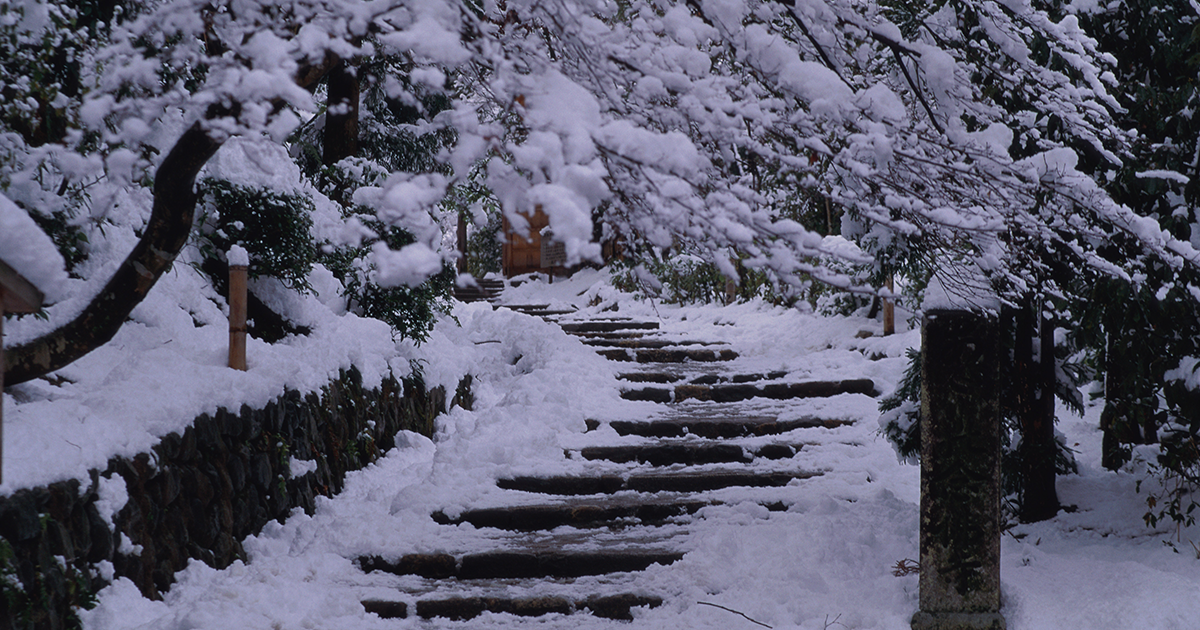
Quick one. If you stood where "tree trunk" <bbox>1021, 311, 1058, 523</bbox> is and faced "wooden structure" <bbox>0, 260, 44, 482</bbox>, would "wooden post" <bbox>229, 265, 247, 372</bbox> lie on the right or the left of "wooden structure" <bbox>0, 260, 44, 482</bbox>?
right

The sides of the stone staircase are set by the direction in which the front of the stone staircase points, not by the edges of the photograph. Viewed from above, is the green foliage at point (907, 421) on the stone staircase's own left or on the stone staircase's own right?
on the stone staircase's own left

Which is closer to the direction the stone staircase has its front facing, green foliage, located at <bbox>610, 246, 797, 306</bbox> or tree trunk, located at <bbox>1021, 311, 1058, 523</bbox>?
the tree trunk

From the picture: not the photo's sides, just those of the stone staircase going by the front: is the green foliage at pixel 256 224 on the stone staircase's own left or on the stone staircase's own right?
on the stone staircase's own right

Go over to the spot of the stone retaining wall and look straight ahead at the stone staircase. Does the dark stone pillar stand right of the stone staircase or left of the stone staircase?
right

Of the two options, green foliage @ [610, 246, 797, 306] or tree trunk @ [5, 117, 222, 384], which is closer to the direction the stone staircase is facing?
the tree trunk

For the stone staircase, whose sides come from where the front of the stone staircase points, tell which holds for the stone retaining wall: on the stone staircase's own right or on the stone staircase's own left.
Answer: on the stone staircase's own right

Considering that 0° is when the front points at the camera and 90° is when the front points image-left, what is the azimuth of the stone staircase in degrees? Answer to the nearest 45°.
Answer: approximately 0°

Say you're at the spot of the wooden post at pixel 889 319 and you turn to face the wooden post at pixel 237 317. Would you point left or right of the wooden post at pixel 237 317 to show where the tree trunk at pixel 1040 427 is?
left

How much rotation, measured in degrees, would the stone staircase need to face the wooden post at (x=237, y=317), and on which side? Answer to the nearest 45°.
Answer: approximately 90° to its right

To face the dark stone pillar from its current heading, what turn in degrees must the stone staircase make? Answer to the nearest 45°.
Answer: approximately 45° to its left

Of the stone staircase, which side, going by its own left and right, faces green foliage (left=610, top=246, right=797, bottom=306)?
back
